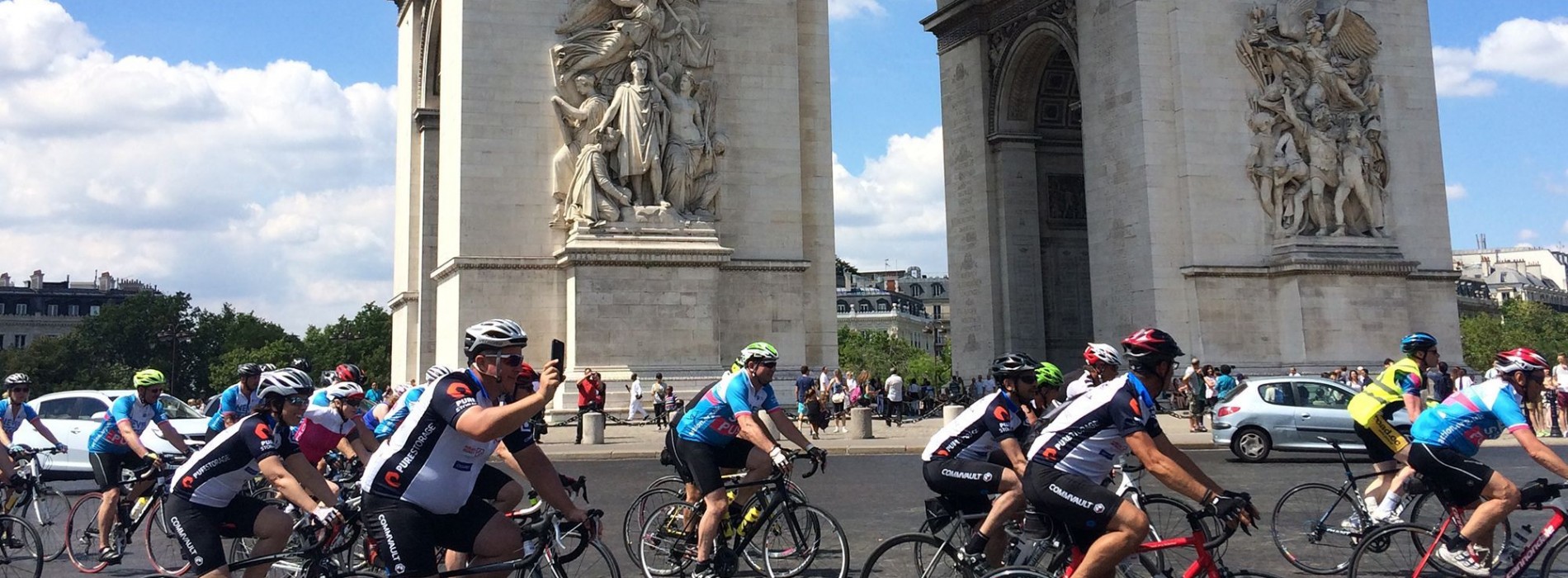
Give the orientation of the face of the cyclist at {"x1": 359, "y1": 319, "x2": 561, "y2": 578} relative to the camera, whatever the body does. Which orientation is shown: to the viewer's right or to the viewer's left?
to the viewer's right

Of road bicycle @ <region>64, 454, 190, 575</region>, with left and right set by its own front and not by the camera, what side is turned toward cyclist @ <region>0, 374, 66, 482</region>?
back

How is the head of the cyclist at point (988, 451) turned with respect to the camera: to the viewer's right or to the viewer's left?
to the viewer's right

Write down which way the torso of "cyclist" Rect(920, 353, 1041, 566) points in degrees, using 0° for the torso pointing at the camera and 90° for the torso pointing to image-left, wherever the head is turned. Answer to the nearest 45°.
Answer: approximately 270°

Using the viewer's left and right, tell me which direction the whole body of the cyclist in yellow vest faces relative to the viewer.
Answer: facing to the right of the viewer

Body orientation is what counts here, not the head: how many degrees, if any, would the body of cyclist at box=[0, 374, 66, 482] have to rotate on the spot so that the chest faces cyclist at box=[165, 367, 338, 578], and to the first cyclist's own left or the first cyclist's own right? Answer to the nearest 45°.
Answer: approximately 45° to the first cyclist's own right

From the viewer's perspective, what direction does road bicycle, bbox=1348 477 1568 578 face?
to the viewer's right

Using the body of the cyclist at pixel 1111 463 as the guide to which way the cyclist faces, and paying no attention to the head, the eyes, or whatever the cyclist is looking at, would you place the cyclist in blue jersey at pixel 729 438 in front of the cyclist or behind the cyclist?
behind

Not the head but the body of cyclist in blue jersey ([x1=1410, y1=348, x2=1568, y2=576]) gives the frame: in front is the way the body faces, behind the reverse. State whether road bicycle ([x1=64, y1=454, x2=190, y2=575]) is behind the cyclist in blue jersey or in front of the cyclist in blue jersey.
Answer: behind

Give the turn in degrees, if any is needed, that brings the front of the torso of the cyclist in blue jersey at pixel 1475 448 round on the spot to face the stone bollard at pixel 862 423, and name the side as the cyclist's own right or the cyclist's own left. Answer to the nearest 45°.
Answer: approximately 135° to the cyclist's own left

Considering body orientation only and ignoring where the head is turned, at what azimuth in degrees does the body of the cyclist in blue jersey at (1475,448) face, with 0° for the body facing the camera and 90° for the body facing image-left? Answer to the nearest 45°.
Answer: approximately 270°

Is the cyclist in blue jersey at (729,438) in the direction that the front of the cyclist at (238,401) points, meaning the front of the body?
yes

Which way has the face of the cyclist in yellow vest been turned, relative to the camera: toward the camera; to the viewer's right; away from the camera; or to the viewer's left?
to the viewer's right

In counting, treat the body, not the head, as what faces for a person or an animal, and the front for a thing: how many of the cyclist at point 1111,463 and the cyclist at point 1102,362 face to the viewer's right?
2

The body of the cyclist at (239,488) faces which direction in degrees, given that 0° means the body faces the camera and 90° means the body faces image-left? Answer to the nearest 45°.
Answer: approximately 270°
